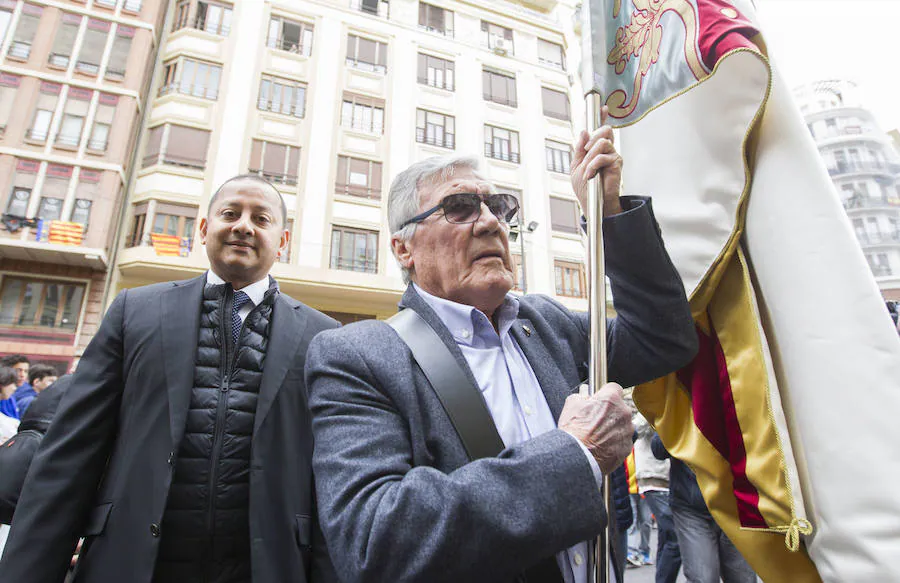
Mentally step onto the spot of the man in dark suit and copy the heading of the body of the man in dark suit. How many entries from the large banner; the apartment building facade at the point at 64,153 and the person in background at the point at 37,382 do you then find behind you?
2

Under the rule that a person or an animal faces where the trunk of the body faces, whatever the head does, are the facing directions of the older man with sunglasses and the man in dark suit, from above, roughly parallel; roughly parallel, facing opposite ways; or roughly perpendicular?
roughly parallel

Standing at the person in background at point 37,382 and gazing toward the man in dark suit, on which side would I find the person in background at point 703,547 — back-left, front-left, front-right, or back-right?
front-left

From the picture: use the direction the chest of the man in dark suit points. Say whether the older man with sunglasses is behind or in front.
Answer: in front

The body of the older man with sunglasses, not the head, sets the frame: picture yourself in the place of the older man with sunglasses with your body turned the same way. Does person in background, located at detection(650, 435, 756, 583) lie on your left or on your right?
on your left

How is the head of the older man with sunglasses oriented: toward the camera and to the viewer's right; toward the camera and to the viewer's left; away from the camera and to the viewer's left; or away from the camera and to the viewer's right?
toward the camera and to the viewer's right

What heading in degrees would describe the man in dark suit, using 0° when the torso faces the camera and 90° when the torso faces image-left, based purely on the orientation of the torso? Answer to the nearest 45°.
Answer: approximately 0°

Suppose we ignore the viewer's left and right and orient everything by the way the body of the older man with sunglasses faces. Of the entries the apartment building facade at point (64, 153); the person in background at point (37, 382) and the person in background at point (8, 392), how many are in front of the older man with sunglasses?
0

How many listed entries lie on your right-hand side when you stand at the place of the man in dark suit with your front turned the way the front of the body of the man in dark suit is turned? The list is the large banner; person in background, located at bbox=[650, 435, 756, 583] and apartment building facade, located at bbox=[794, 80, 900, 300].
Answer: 0

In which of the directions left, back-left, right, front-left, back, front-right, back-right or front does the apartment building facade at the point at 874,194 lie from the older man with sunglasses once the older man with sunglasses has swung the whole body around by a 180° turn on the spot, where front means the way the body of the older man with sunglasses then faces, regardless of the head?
right

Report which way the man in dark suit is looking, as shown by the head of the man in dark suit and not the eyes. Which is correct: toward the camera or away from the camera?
toward the camera

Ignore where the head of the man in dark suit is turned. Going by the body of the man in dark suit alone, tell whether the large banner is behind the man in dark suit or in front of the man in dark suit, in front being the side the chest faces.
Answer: in front
